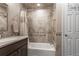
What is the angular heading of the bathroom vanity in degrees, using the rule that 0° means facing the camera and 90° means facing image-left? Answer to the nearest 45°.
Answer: approximately 315°
